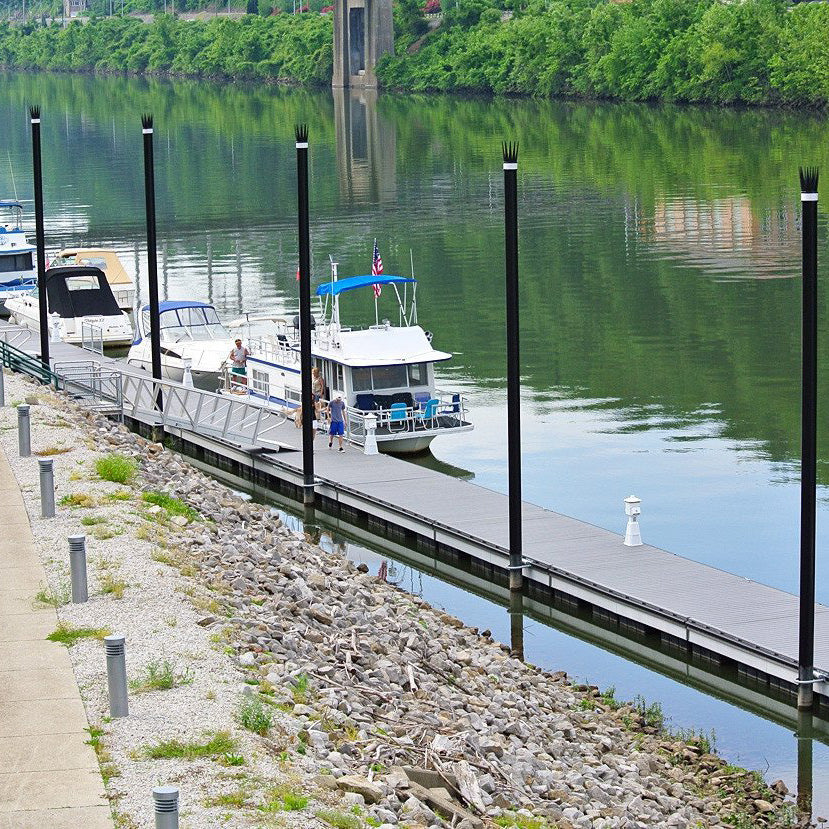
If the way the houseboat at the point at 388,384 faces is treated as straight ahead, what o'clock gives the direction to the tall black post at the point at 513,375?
The tall black post is roughly at 1 o'clock from the houseboat.

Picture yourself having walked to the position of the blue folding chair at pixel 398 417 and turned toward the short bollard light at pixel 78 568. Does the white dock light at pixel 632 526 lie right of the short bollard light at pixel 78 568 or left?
left

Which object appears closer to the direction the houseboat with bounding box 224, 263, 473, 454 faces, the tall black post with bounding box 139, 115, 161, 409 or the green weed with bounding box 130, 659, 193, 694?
the green weed

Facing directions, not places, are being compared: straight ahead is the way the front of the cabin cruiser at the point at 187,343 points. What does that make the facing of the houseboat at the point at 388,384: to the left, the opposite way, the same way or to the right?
the same way

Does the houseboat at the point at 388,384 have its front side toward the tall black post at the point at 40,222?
no

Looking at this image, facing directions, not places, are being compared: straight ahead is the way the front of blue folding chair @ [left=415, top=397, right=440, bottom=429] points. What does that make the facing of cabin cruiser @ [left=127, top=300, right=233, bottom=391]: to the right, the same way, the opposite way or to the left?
the opposite way
